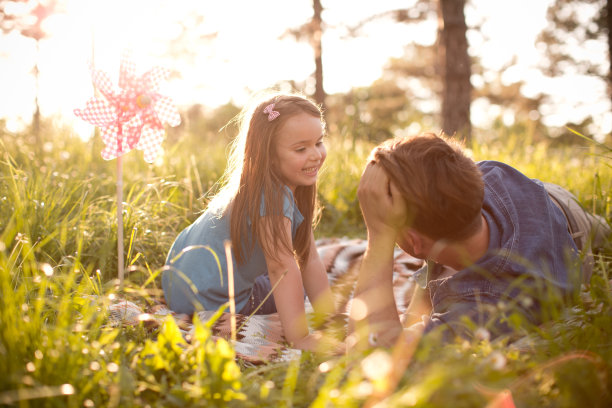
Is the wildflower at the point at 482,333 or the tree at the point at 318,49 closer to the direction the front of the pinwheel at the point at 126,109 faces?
the wildflower

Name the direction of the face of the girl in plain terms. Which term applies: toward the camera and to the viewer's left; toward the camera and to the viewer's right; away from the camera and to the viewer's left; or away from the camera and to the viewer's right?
toward the camera and to the viewer's right

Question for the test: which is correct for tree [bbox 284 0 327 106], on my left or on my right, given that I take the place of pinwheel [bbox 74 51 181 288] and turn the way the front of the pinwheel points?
on my left

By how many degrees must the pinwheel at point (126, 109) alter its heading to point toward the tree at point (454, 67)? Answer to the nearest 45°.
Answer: approximately 90° to its left

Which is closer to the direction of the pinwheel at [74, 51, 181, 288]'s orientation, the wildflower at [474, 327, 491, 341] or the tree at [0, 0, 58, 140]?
the wildflower

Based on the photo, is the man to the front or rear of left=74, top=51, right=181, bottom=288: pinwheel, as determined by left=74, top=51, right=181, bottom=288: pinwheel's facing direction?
to the front

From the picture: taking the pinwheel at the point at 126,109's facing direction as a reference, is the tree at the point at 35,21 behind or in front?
behind

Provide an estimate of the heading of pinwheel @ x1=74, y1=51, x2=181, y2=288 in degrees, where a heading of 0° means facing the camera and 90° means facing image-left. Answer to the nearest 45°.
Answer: approximately 315°
